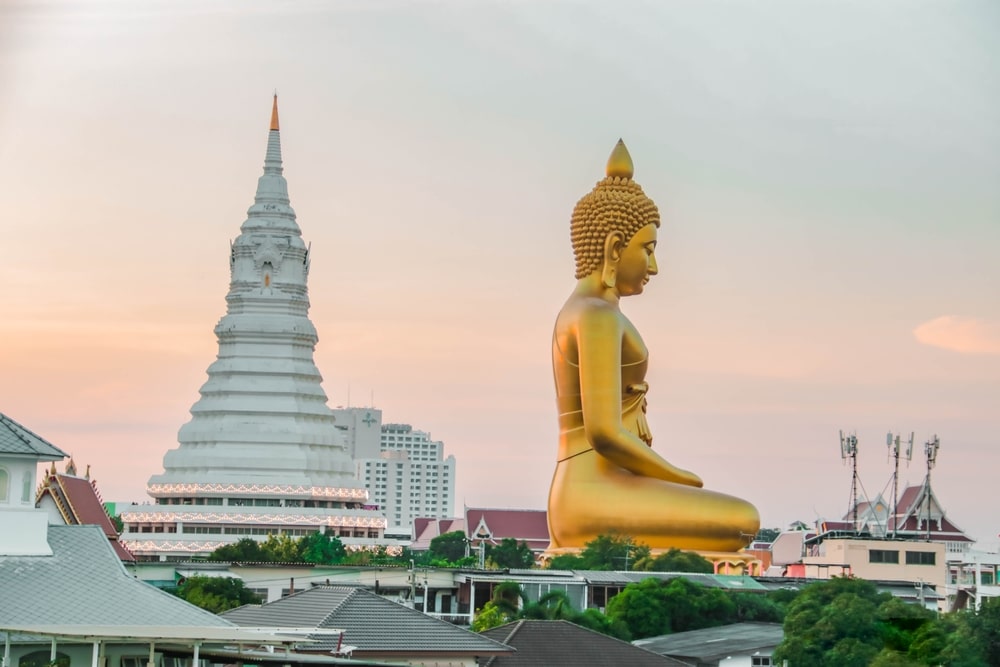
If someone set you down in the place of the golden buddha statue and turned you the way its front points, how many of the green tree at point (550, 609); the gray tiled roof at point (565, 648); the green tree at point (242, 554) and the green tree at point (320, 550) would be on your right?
2

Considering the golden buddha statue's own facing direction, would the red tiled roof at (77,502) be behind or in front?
behind

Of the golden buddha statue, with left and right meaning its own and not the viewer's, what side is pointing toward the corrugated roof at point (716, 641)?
right

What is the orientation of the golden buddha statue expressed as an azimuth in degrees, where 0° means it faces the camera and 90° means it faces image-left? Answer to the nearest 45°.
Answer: approximately 270°

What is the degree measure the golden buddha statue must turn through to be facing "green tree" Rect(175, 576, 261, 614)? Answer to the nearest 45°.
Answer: approximately 135° to its right

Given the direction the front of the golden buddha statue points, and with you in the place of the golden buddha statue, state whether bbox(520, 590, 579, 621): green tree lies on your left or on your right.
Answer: on your right

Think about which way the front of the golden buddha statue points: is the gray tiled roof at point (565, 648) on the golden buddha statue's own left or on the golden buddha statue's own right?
on the golden buddha statue's own right
